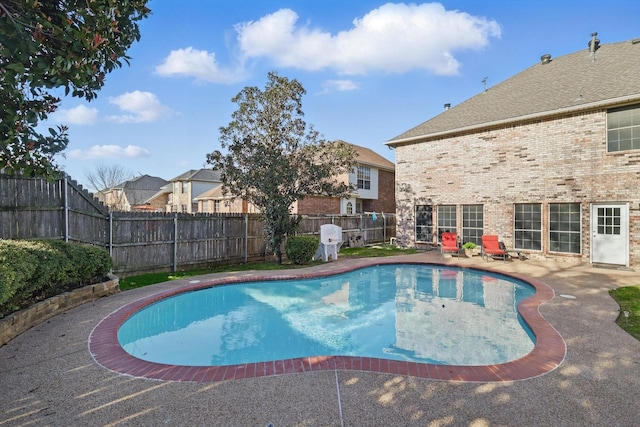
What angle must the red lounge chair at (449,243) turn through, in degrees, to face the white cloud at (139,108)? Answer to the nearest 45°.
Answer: approximately 90° to its right

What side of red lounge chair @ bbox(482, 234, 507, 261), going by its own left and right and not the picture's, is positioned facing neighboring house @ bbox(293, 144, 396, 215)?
back

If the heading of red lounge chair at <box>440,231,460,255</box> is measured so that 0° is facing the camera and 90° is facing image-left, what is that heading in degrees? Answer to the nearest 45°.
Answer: approximately 0°

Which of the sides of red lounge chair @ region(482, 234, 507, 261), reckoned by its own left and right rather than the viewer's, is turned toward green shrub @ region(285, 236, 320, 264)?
right

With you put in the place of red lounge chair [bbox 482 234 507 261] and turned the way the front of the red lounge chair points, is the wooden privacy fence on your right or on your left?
on your right

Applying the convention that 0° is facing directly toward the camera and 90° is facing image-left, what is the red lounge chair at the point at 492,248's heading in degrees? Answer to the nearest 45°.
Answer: approximately 315°
